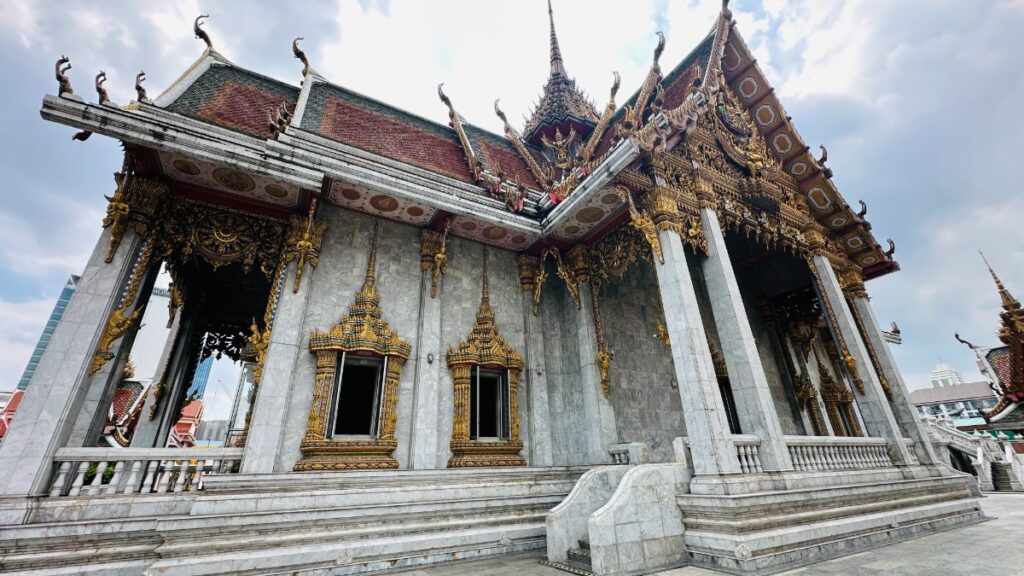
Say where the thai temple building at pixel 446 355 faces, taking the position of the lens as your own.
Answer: facing the viewer and to the right of the viewer
